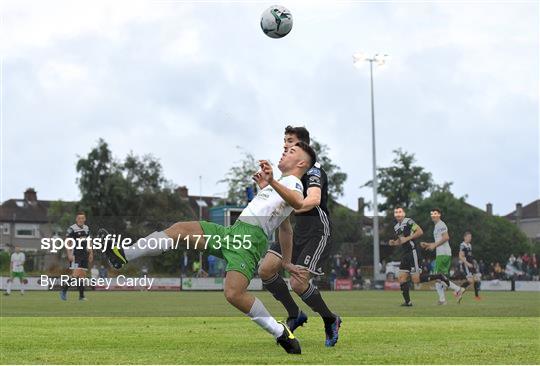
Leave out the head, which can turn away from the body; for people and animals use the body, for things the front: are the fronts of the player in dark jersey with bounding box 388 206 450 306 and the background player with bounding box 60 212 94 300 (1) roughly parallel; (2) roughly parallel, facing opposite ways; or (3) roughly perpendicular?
roughly perpendicular

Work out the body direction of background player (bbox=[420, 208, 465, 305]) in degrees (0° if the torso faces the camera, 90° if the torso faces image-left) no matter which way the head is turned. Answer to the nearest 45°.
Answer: approximately 90°

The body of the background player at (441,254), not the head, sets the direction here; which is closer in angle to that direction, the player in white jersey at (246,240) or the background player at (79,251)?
the background player

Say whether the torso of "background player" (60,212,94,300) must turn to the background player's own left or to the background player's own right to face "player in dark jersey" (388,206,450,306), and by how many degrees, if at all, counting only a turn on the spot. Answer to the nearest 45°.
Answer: approximately 45° to the background player's own left

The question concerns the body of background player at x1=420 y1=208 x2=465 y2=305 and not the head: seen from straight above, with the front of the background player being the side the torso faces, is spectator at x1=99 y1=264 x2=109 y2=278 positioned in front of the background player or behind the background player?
in front

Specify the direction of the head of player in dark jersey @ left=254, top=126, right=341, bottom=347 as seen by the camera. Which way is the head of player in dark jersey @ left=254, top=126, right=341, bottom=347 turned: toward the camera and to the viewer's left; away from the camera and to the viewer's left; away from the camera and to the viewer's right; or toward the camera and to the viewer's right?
toward the camera and to the viewer's left

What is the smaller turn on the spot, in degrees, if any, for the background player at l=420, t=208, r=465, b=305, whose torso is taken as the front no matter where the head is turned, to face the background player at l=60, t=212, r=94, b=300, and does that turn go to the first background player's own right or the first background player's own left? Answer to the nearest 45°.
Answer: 0° — they already face them

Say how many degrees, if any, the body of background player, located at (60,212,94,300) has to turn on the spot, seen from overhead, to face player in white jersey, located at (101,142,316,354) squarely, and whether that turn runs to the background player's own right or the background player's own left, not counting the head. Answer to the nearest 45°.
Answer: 0° — they already face them

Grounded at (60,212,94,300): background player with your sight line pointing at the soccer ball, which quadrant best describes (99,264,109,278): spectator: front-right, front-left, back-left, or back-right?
back-left

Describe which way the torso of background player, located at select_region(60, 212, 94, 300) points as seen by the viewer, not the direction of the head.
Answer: toward the camera

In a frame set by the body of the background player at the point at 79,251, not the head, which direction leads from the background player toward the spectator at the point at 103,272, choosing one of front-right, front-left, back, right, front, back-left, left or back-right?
back
